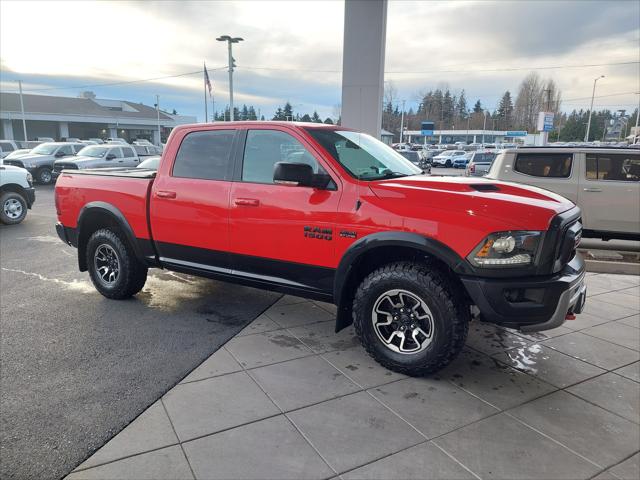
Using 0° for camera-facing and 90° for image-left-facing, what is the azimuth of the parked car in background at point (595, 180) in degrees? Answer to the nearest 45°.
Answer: approximately 270°

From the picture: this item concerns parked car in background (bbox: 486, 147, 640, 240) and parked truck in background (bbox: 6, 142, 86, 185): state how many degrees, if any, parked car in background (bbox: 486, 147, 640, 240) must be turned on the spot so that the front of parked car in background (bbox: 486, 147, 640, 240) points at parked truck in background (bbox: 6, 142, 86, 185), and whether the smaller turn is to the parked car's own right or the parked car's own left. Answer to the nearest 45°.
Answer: approximately 180°

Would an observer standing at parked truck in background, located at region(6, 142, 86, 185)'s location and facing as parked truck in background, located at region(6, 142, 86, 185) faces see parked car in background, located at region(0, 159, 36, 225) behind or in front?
in front

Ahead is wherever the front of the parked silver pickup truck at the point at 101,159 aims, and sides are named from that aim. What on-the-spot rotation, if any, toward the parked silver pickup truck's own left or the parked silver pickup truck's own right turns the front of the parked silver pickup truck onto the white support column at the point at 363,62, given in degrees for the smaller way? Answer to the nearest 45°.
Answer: approximately 90° to the parked silver pickup truck's own left

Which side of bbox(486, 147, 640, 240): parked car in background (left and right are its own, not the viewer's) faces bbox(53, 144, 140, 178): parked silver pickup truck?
back

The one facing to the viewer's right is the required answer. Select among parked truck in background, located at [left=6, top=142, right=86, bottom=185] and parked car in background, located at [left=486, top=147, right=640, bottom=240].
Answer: parked car in background, located at [left=486, top=147, right=640, bottom=240]

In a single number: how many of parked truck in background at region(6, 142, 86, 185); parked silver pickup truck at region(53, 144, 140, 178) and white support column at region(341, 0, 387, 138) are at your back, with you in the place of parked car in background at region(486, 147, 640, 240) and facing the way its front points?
3

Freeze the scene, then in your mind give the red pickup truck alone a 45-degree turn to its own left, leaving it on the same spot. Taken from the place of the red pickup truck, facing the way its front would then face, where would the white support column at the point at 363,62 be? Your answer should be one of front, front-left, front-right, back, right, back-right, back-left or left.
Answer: left
